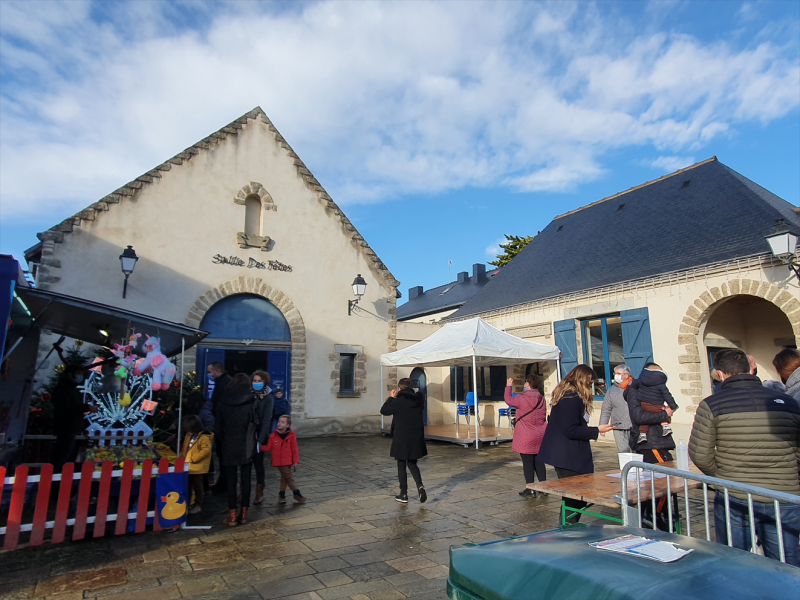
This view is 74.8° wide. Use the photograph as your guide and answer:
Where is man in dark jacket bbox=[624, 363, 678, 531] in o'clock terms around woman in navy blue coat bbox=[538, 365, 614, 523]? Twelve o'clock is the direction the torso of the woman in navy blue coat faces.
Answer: The man in dark jacket is roughly at 11 o'clock from the woman in navy blue coat.

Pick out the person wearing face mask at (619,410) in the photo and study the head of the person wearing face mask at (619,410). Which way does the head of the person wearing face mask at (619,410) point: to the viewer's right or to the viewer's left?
to the viewer's left

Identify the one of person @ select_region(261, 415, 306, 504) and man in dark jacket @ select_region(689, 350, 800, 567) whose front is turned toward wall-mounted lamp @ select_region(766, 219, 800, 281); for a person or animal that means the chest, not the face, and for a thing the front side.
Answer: the man in dark jacket

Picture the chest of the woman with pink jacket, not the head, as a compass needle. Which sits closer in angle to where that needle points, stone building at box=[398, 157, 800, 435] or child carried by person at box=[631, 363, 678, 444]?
the stone building

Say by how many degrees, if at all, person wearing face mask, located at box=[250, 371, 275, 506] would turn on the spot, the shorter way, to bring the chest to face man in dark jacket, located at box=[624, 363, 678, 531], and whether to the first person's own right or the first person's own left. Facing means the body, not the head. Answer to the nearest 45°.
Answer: approximately 90° to the first person's own left

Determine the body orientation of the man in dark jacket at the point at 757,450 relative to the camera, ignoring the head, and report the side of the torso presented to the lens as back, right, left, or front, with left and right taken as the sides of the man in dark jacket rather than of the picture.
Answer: back

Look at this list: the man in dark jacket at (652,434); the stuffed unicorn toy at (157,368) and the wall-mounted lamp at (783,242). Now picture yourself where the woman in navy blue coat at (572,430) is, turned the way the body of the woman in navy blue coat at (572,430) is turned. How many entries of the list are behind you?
1

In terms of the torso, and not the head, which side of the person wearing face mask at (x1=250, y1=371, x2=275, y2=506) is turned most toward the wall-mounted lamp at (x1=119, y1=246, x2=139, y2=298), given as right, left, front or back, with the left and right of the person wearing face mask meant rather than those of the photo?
right

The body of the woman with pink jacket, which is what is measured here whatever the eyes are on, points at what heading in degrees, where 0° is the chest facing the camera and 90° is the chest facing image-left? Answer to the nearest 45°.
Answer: approximately 135°

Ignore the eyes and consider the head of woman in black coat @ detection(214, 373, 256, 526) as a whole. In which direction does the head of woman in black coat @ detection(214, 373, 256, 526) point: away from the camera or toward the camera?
away from the camera

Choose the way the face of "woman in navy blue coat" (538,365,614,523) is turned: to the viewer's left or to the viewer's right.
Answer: to the viewer's right

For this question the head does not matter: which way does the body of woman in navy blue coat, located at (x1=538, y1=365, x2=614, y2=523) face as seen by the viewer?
to the viewer's right
